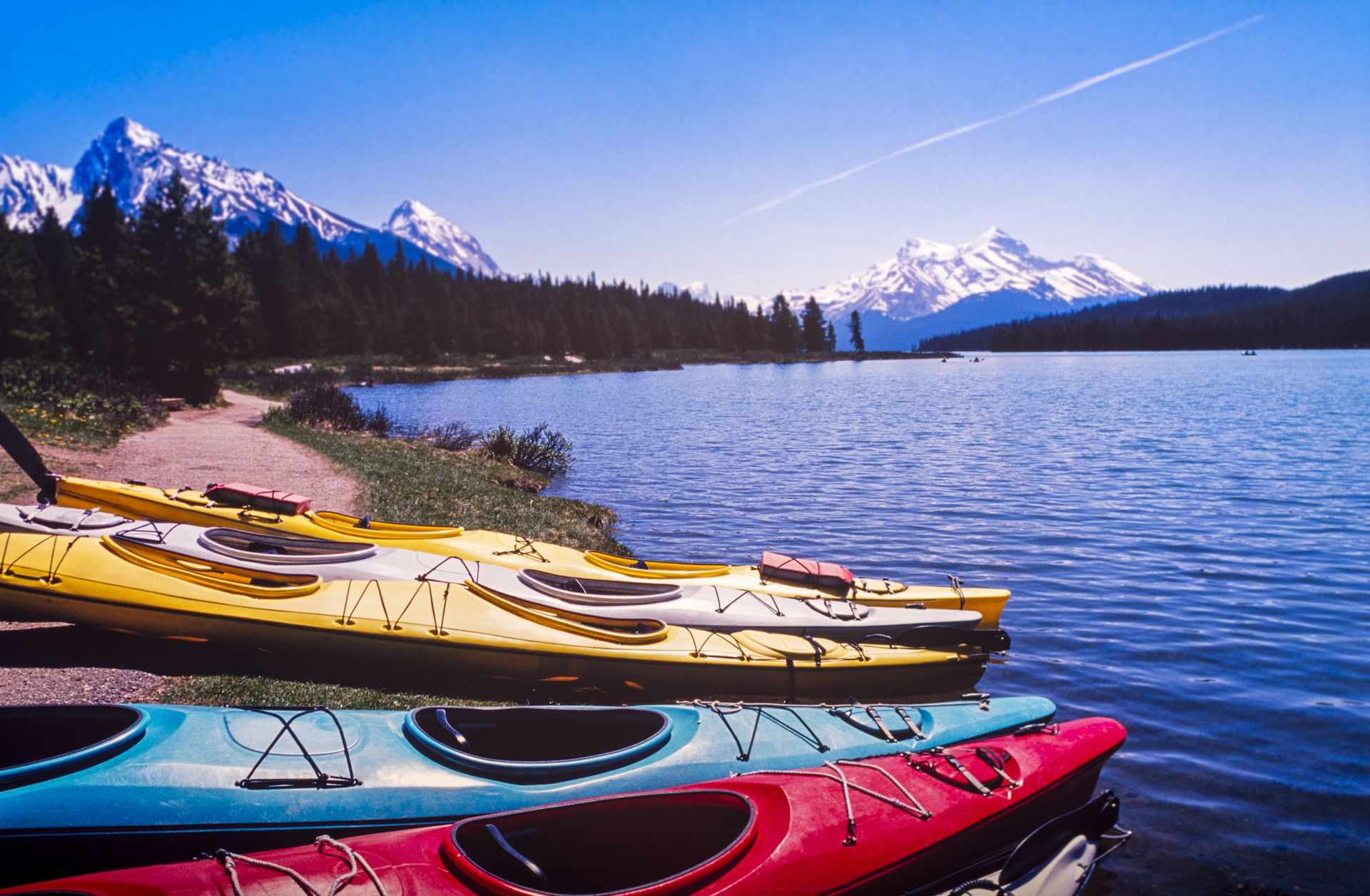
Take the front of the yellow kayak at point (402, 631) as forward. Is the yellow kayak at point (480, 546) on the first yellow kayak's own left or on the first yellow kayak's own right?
on the first yellow kayak's own right

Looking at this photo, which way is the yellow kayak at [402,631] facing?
to the viewer's left

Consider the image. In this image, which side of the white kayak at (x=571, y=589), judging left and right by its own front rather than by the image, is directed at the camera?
left

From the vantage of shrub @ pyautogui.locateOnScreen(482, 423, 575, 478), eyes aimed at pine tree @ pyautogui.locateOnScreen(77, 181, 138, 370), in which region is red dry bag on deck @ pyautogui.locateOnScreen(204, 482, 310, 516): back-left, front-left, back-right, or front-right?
back-left

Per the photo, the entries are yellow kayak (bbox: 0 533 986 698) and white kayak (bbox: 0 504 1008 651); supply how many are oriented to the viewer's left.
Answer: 2

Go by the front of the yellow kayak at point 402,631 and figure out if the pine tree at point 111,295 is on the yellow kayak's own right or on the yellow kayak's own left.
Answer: on the yellow kayak's own right
